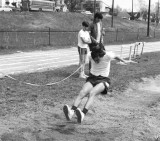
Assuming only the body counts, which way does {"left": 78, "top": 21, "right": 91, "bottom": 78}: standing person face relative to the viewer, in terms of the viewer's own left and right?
facing the viewer and to the right of the viewer
